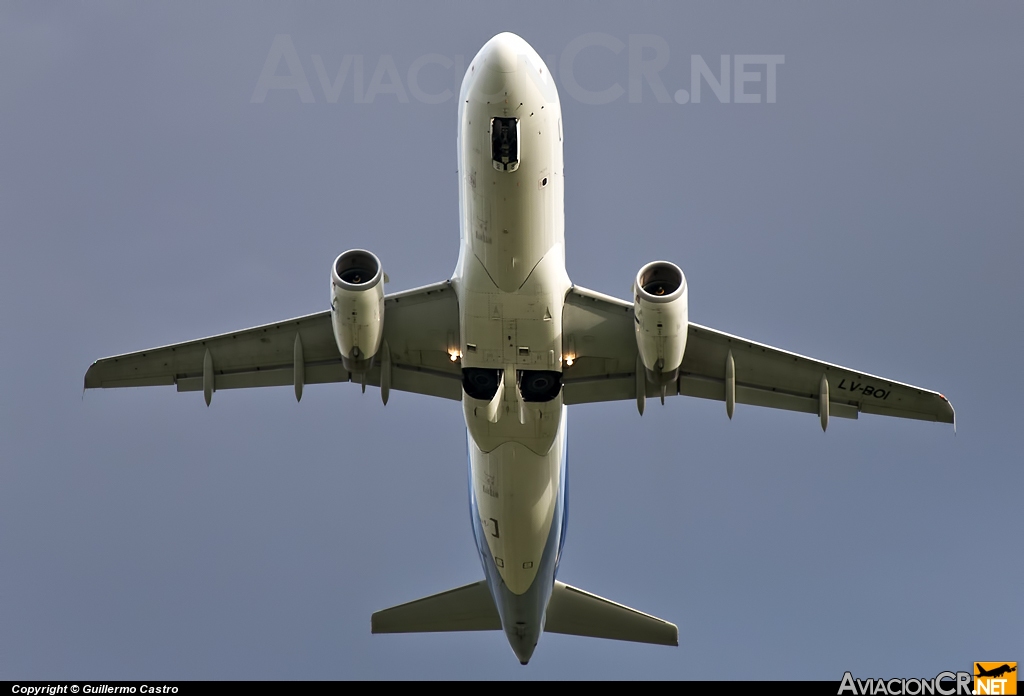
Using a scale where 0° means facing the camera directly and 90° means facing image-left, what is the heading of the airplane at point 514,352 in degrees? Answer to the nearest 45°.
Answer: approximately 0°
